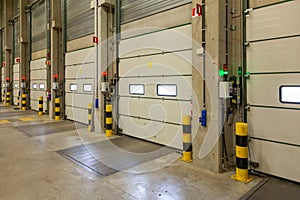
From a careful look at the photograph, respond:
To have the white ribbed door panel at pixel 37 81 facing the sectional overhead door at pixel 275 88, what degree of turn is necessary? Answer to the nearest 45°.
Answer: approximately 45° to its left

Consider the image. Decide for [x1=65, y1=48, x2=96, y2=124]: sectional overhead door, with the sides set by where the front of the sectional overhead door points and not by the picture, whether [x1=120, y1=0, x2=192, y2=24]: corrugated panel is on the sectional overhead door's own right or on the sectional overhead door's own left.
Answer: on the sectional overhead door's own left

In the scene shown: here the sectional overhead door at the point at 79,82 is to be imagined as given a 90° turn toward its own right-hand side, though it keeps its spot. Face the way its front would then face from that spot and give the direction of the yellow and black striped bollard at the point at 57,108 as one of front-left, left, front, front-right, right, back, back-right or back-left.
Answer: front

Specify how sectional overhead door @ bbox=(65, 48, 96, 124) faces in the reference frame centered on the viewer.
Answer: facing the viewer and to the left of the viewer

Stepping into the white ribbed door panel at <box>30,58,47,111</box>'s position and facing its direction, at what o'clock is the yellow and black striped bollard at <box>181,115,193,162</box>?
The yellow and black striped bollard is roughly at 10 o'clock from the white ribbed door panel.

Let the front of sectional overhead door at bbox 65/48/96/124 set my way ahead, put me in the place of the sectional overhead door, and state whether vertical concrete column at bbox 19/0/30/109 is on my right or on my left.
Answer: on my right

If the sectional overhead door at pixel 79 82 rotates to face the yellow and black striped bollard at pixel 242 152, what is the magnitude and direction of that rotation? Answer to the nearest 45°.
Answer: approximately 45° to its left

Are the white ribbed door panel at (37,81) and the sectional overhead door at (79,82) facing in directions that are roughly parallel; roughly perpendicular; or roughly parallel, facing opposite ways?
roughly parallel

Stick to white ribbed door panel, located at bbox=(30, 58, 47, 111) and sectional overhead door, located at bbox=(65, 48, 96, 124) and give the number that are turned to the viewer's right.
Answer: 0

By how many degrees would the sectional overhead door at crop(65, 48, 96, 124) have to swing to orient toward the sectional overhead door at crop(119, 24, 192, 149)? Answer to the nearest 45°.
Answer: approximately 90° to its left

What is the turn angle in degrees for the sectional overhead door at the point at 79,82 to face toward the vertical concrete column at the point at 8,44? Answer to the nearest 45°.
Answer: approximately 90° to its right

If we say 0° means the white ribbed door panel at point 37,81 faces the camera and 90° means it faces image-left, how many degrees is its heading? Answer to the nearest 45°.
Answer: approximately 45°

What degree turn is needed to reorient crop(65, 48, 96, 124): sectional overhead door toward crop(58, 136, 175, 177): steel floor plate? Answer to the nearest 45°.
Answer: approximately 45° to its left

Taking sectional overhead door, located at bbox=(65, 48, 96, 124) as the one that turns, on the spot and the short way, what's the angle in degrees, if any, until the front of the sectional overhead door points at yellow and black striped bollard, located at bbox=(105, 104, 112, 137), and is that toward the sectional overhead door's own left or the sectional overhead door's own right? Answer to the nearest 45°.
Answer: approximately 45° to the sectional overhead door's own left

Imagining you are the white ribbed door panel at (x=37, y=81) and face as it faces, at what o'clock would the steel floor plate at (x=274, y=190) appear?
The steel floor plate is roughly at 10 o'clock from the white ribbed door panel.

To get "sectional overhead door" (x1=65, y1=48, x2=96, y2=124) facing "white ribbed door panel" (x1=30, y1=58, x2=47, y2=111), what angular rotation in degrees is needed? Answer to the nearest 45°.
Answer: approximately 90° to its right
